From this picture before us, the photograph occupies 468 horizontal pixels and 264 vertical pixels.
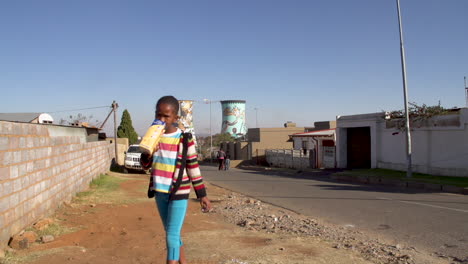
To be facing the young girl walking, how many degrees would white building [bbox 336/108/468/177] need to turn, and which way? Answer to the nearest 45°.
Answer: approximately 45° to its left

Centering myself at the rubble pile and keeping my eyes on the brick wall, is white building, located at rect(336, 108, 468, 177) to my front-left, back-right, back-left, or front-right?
back-right

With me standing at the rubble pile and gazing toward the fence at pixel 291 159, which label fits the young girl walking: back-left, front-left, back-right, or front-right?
back-left

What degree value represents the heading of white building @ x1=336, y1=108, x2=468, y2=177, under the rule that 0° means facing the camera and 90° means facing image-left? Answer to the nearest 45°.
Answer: approximately 45°

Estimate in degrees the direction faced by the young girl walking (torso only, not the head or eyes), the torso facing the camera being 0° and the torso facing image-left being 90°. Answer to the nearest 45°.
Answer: approximately 45°

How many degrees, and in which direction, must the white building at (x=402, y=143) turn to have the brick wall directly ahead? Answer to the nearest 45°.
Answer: approximately 45° to its left
